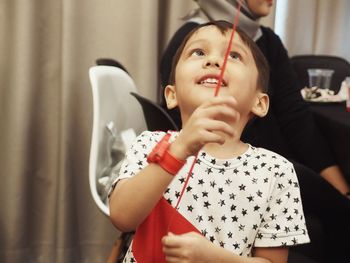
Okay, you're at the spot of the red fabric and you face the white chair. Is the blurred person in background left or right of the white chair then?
right

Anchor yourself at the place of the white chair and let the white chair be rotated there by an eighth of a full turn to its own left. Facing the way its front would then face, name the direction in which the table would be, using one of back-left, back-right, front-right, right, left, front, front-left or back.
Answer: front

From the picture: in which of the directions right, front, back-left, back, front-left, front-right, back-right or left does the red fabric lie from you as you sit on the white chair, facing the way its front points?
front-right

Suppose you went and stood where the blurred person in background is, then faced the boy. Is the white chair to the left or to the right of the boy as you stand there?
right

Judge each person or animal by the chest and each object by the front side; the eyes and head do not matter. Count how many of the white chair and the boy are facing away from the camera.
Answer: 0

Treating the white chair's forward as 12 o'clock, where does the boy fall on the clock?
The boy is roughly at 1 o'clock from the white chair.

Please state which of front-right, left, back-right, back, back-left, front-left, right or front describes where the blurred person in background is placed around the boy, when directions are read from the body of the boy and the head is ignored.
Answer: back

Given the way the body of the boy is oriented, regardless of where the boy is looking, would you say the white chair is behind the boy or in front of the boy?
behind

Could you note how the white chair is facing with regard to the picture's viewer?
facing the viewer and to the right of the viewer
